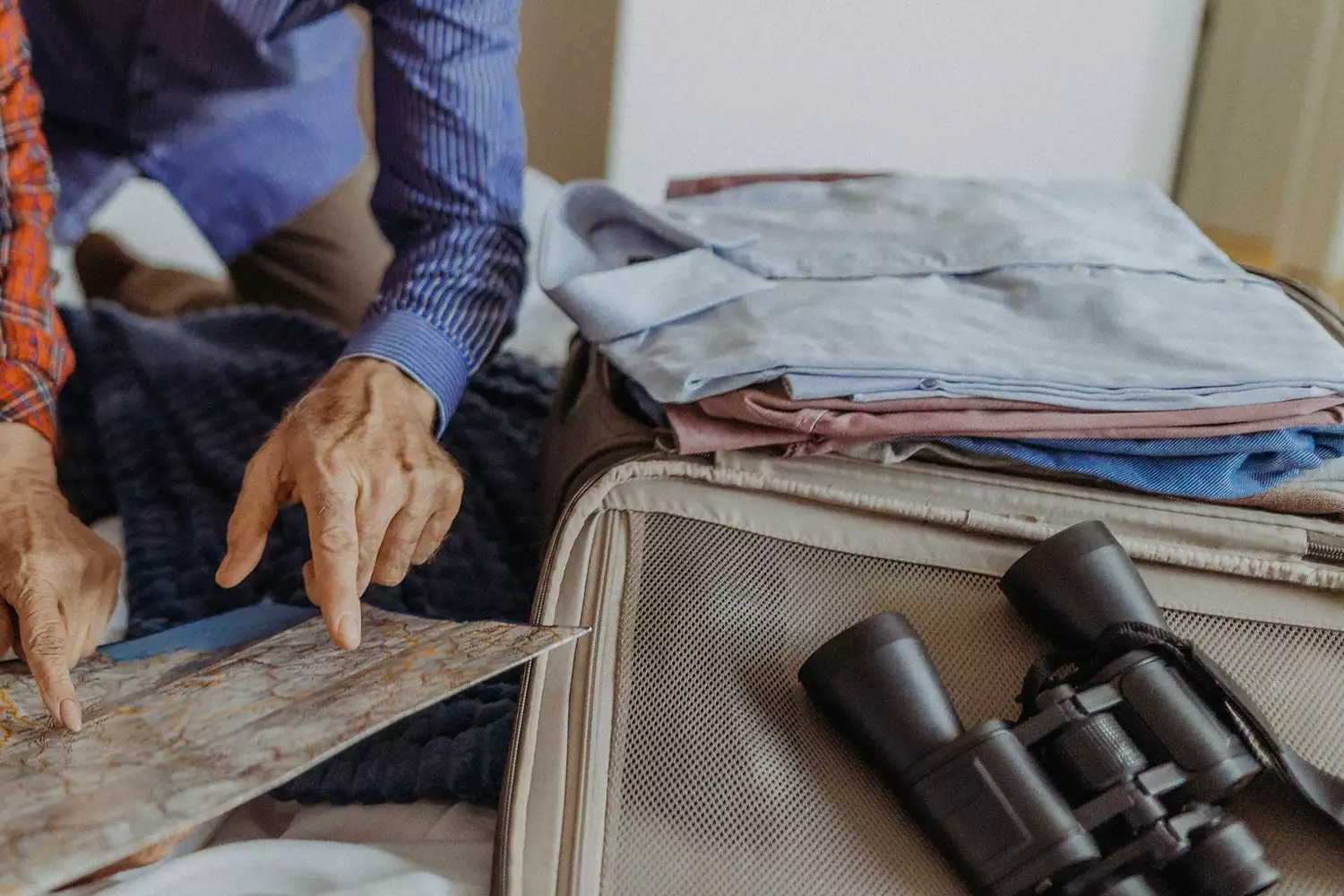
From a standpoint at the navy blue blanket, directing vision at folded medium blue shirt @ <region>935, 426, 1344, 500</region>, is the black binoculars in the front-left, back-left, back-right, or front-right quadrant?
front-right

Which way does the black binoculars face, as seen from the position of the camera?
facing away from the viewer and to the left of the viewer
